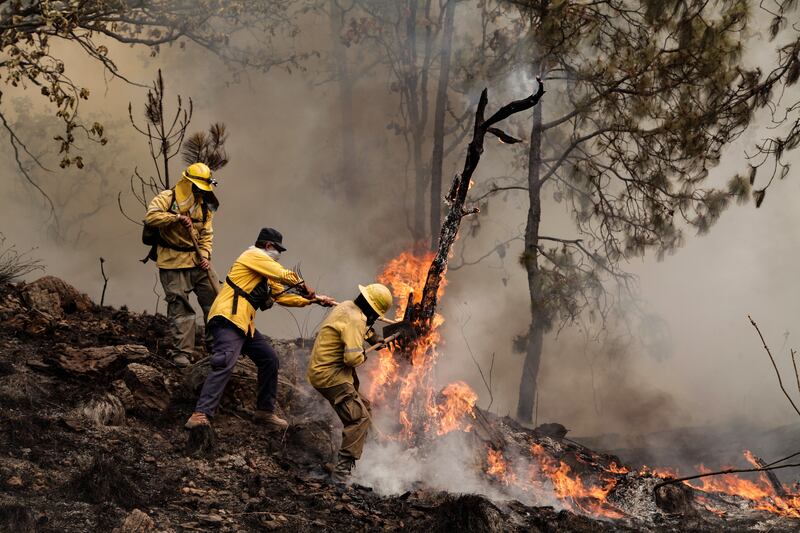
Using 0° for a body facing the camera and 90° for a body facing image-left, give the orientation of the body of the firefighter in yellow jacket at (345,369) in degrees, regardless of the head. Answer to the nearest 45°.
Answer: approximately 270°

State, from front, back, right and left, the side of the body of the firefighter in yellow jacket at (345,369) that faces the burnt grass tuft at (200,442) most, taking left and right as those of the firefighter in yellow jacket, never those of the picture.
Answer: back

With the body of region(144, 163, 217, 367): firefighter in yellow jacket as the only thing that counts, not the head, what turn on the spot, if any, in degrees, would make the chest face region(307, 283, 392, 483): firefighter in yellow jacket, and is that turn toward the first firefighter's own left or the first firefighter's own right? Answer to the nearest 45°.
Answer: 0° — they already face them

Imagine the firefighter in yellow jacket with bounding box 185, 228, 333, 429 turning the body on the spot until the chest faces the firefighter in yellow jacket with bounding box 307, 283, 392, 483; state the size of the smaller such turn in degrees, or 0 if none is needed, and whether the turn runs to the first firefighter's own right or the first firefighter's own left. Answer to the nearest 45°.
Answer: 0° — they already face them

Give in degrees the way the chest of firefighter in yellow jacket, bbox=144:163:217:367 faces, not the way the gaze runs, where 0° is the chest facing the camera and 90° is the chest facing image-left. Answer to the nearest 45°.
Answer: approximately 315°

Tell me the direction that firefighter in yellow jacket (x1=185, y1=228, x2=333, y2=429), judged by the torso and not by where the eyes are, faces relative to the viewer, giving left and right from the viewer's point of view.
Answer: facing to the right of the viewer

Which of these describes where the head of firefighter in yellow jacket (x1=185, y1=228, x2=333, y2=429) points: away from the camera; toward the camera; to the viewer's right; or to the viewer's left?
to the viewer's right

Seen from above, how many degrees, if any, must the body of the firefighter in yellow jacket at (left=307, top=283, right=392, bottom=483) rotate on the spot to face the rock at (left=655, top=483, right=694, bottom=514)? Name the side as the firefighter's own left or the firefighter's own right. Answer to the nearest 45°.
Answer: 0° — they already face it
